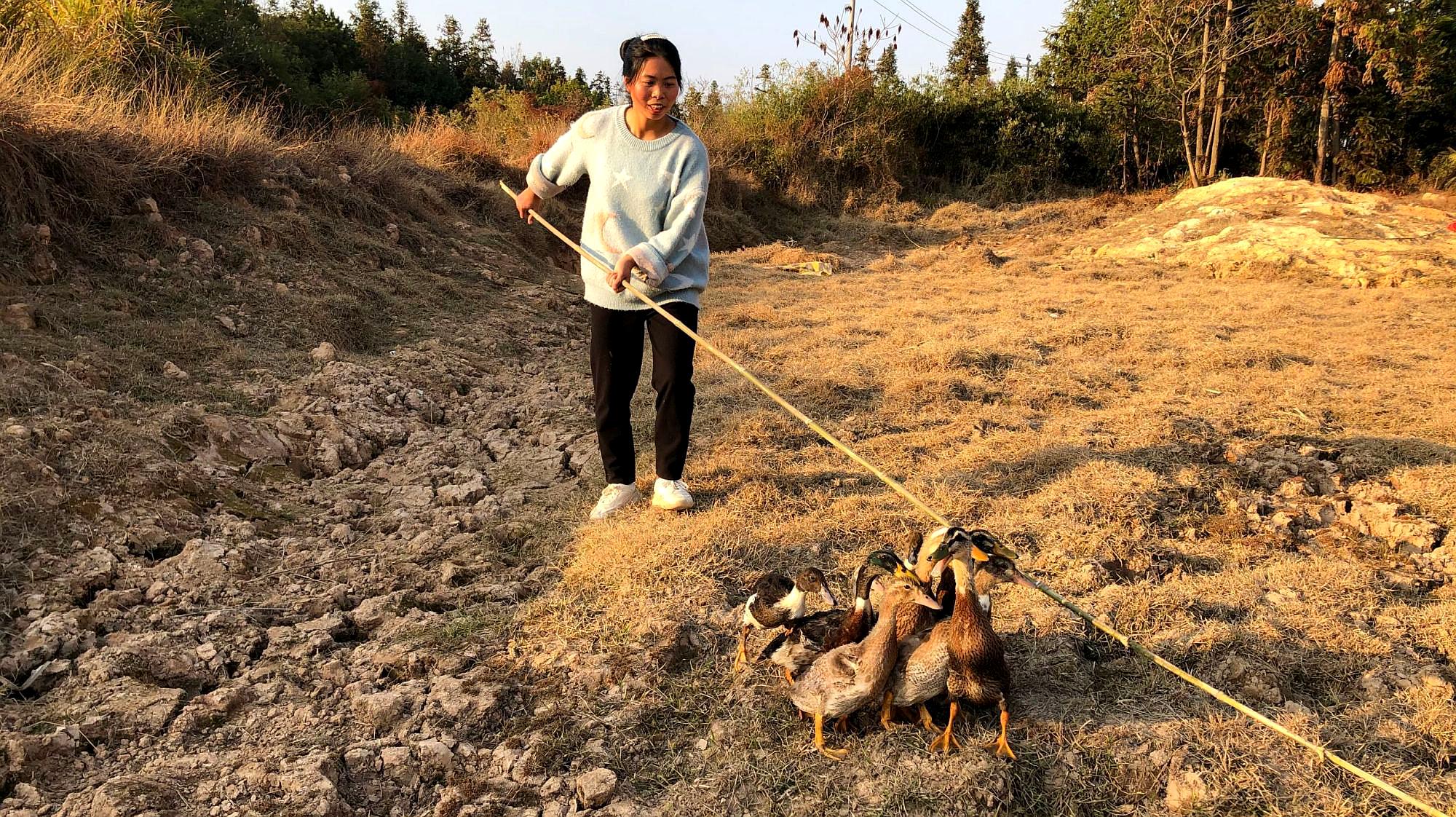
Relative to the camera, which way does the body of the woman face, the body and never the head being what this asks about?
toward the camera

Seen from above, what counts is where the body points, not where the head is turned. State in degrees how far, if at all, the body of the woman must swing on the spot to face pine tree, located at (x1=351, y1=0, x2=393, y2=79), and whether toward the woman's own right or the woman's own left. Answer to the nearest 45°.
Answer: approximately 180°

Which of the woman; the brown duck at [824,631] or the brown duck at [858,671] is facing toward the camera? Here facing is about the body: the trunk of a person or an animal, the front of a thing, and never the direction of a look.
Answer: the woman

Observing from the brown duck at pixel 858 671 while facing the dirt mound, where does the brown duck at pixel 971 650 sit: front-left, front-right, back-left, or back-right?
front-right

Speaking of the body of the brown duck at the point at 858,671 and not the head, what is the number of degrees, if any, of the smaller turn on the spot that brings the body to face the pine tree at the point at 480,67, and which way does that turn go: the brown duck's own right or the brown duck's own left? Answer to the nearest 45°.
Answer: approximately 135° to the brown duck's own left

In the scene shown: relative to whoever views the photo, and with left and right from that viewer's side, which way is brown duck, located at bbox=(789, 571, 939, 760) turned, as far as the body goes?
facing to the right of the viewer

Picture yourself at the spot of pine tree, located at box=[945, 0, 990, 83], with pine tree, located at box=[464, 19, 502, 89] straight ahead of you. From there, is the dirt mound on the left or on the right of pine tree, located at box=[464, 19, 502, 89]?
left

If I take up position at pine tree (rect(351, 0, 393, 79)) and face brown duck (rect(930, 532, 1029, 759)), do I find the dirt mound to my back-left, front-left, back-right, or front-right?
front-left
